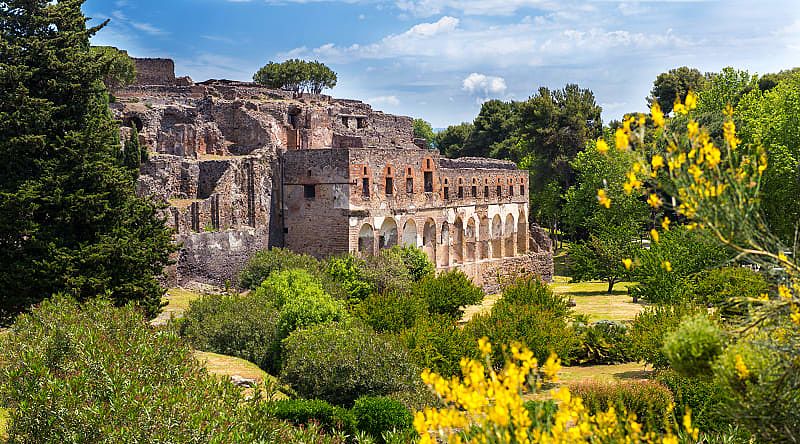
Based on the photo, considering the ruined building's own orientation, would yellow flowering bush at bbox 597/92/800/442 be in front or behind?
in front

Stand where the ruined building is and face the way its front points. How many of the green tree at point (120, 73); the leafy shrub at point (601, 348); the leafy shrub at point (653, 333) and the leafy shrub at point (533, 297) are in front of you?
3

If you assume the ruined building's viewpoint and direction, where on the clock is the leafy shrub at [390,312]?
The leafy shrub is roughly at 1 o'clock from the ruined building.

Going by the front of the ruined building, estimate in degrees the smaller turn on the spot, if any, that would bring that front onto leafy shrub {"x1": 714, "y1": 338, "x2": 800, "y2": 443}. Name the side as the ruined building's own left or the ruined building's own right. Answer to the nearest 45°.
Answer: approximately 45° to the ruined building's own right

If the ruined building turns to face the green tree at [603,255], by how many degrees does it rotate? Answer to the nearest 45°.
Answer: approximately 45° to its left

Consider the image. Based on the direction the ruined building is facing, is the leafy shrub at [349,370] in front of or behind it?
in front

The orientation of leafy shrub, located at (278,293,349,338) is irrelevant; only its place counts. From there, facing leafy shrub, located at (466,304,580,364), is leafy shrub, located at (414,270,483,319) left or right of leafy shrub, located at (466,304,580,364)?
left

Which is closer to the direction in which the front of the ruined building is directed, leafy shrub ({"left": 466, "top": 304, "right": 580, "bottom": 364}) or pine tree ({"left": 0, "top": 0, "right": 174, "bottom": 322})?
the leafy shrub

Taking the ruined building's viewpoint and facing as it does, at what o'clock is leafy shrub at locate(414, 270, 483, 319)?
The leafy shrub is roughly at 12 o'clock from the ruined building.

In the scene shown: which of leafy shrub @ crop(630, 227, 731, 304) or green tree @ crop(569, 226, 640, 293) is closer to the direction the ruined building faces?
the leafy shrub

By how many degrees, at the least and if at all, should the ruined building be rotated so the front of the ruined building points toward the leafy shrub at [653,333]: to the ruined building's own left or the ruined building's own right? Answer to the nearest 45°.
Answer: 0° — it already faces it

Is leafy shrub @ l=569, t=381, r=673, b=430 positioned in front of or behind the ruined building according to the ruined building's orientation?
in front

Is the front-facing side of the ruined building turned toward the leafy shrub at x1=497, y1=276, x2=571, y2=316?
yes

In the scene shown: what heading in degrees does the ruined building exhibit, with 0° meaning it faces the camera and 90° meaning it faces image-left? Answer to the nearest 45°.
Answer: approximately 315°
